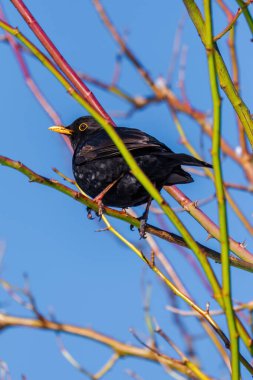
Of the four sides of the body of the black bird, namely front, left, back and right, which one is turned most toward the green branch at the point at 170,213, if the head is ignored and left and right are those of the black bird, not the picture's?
left

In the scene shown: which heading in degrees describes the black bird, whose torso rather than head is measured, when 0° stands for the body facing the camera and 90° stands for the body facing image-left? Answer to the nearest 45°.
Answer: approximately 90°

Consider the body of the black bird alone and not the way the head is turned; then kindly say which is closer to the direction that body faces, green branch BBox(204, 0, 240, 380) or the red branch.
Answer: the red branch

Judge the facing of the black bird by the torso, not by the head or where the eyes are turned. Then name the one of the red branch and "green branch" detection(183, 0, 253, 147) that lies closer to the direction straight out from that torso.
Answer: the red branch
